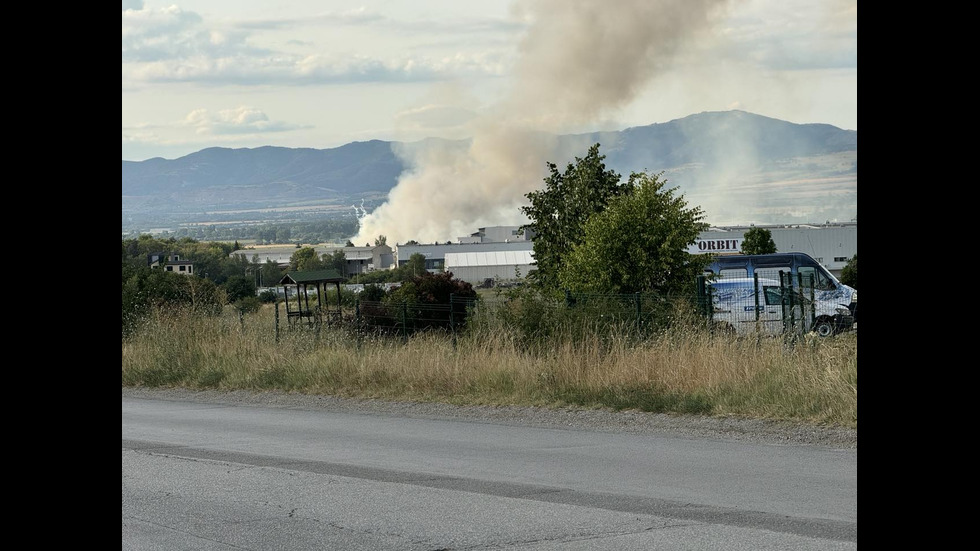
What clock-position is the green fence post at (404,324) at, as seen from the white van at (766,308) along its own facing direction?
The green fence post is roughly at 5 o'clock from the white van.

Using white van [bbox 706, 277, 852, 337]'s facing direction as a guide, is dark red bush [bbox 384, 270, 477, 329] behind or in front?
behind

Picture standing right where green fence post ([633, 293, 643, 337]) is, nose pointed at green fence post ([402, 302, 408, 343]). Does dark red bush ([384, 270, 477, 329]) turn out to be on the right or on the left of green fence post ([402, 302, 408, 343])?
right

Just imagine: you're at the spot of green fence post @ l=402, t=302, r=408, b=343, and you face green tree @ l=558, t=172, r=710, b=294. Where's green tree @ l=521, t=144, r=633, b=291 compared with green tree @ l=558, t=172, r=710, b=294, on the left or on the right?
left

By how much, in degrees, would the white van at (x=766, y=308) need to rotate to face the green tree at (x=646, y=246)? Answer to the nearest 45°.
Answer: approximately 135° to its right

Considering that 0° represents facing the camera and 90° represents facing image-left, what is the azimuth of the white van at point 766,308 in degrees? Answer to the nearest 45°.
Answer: approximately 270°

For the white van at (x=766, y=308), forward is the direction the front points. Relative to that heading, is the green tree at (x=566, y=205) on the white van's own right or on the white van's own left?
on the white van's own left

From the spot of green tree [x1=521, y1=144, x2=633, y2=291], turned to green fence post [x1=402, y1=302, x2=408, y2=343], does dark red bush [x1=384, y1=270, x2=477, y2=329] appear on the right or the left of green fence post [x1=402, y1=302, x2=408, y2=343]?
right
